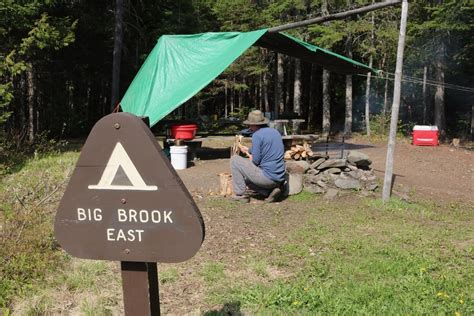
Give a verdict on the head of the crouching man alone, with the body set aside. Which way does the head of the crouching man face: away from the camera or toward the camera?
away from the camera

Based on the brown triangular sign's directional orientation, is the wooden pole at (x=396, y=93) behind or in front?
behind

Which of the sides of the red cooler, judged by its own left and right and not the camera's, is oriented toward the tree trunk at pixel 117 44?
right

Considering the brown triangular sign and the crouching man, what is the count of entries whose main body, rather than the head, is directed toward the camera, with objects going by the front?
1

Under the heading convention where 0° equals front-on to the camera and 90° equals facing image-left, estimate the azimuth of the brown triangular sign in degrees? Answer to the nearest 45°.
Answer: approximately 0°

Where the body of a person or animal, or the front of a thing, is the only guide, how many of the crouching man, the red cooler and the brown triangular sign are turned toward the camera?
2

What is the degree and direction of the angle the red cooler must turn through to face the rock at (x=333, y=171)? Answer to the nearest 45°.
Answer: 0° — it already faces it

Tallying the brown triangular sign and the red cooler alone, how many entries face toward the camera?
2
